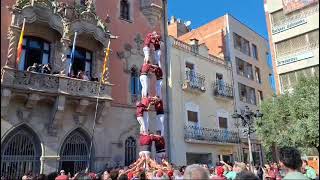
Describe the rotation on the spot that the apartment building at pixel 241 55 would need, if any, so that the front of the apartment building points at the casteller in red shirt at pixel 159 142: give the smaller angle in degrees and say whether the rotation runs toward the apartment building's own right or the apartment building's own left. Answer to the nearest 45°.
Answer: approximately 45° to the apartment building's own right
